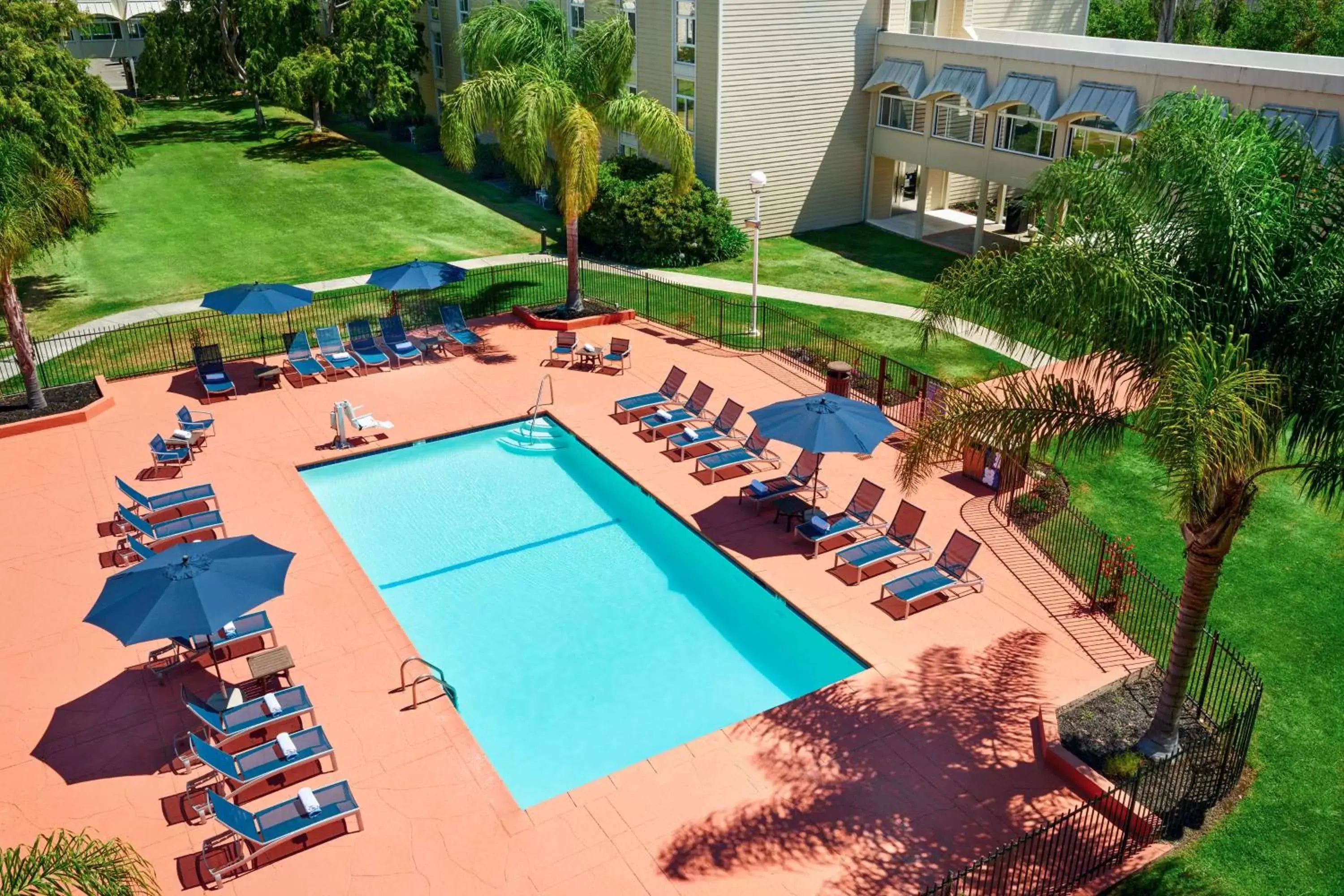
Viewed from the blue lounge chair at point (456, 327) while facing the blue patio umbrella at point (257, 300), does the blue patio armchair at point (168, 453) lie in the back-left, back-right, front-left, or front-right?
front-left

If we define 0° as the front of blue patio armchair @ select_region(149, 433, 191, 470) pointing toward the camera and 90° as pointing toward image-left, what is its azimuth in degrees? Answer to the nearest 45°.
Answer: approximately 270°

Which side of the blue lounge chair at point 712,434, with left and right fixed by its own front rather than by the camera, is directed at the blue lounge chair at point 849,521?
left

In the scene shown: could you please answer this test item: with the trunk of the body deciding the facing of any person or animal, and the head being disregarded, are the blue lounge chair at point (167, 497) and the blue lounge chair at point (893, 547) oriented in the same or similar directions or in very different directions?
very different directions

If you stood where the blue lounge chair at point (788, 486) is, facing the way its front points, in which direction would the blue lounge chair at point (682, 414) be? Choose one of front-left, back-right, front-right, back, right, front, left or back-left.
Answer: right

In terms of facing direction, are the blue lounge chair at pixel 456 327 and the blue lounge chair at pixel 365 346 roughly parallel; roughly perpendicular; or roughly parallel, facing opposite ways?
roughly parallel

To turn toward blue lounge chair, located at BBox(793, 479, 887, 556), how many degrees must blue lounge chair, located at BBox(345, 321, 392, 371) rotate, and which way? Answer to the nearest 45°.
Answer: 0° — it already faces it

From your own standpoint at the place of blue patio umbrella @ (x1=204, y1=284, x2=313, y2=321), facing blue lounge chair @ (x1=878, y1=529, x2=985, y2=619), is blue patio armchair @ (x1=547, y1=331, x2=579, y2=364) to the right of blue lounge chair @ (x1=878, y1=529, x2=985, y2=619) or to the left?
left

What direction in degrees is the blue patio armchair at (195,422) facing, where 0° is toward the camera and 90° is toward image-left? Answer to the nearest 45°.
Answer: approximately 315°

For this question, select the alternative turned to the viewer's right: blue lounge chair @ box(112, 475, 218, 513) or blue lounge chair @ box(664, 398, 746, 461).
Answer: blue lounge chair @ box(112, 475, 218, 513)

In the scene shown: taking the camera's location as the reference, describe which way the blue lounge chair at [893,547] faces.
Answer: facing the viewer and to the left of the viewer

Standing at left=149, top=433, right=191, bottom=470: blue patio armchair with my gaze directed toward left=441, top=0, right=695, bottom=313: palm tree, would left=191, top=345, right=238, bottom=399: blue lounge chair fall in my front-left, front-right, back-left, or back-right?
front-left

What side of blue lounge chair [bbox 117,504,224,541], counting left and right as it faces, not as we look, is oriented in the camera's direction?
right

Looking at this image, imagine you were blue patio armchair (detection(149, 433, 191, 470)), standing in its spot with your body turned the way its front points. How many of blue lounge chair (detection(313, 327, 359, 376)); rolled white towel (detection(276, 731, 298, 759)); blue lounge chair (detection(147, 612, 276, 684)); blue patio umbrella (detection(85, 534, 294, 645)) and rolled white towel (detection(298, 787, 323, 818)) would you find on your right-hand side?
4

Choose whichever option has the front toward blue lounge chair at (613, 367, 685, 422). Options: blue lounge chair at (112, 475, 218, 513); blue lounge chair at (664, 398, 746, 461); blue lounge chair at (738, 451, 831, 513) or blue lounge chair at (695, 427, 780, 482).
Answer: blue lounge chair at (112, 475, 218, 513)

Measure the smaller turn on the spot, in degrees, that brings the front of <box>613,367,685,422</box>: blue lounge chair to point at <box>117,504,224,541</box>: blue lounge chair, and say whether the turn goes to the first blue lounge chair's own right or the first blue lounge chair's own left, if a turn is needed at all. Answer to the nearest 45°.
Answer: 0° — it already faces it

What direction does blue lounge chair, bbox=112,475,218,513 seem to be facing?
to the viewer's right

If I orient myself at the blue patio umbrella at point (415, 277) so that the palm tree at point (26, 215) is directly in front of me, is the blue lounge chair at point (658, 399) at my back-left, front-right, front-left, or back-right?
back-left

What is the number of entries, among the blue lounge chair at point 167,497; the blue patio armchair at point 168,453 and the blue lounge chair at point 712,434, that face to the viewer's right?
2
